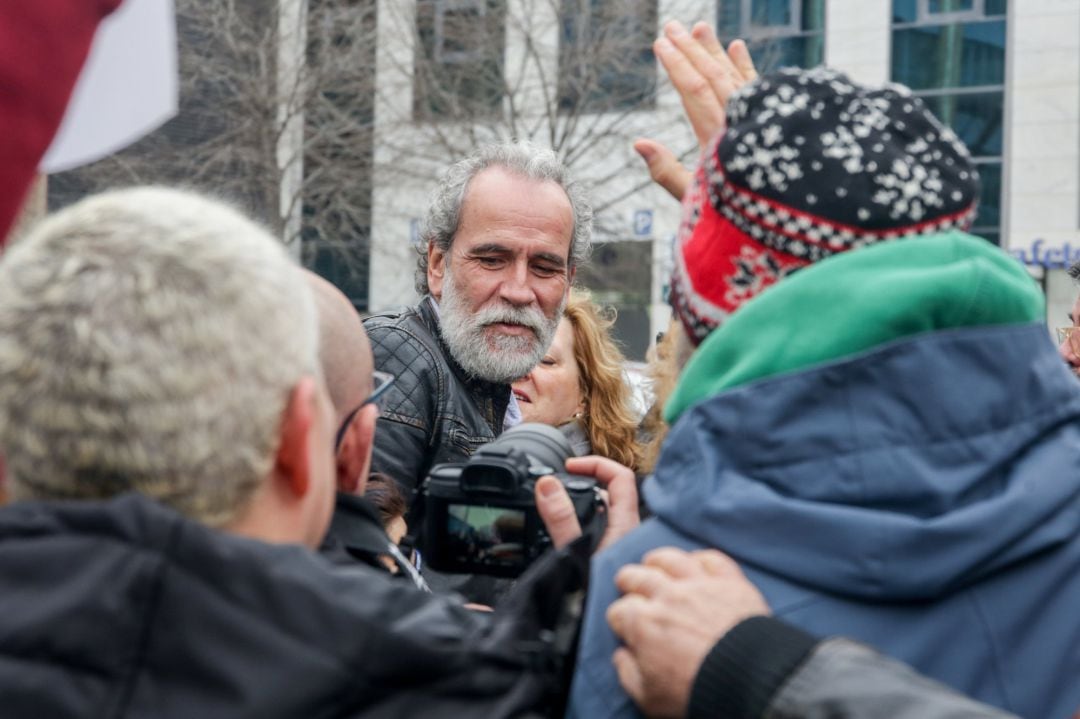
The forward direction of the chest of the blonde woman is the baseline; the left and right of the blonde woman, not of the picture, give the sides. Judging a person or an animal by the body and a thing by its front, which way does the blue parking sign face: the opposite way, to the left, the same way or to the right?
to the left

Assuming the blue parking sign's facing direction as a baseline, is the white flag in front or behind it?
in front

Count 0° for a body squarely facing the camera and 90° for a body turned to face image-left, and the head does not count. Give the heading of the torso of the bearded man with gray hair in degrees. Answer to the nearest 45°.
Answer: approximately 315°

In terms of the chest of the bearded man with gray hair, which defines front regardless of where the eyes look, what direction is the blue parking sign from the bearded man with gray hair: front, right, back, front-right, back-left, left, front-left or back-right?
back-left

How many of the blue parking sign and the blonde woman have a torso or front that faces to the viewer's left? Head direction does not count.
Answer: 1

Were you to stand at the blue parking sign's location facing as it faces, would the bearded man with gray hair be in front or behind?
in front

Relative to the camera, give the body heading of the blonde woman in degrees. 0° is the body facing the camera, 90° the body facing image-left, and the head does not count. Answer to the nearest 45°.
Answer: approximately 90°

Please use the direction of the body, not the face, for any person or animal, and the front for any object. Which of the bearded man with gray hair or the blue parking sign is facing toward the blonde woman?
the blue parking sign

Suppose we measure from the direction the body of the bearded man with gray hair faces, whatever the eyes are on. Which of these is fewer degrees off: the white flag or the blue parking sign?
the white flag
